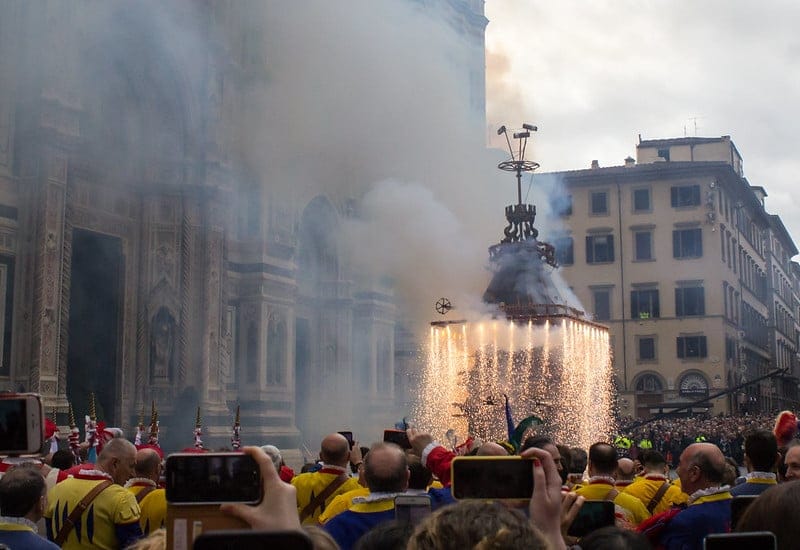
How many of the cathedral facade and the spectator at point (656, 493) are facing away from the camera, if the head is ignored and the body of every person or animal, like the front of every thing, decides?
1

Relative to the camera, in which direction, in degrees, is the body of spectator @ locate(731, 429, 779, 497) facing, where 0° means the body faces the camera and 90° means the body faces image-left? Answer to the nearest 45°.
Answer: approximately 180°

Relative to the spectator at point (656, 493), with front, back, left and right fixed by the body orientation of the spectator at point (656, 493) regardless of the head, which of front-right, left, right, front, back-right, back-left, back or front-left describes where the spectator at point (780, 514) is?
back

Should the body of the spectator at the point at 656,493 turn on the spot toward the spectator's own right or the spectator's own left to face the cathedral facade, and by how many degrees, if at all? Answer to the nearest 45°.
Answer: approximately 45° to the spectator's own left

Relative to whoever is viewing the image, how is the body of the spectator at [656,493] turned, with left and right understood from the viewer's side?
facing away from the viewer

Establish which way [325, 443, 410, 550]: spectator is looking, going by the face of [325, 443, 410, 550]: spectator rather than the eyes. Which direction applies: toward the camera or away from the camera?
away from the camera

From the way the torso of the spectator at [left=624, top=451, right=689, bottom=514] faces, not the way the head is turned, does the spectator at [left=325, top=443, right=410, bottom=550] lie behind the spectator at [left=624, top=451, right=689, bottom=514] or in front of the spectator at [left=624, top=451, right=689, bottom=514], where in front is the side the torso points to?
behind

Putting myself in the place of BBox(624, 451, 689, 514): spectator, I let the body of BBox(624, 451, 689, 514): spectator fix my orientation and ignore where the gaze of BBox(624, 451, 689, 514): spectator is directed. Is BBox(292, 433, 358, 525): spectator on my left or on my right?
on my left

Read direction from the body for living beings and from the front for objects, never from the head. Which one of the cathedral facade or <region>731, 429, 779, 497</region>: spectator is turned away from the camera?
the spectator

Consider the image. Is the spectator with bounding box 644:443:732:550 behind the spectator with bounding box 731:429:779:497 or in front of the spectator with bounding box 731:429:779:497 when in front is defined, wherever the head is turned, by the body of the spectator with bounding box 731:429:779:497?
behind

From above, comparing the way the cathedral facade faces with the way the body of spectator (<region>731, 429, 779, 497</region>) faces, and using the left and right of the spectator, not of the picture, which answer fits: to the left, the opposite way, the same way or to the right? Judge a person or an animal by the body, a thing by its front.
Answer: to the right

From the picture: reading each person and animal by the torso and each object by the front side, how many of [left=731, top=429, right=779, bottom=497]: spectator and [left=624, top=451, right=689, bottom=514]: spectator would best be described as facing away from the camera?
2

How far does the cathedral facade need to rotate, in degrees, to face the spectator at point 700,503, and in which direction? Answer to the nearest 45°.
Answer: approximately 45° to its right

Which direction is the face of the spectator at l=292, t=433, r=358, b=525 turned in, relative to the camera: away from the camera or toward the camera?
away from the camera

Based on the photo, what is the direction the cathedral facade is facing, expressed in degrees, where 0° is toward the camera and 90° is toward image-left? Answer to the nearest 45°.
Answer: approximately 315°
